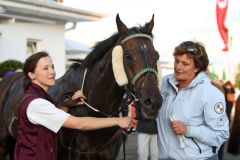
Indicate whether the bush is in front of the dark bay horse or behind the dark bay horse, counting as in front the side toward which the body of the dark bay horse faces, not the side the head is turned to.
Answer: behind

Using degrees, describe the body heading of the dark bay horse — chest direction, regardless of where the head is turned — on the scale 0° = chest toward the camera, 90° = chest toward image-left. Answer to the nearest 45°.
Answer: approximately 315°
